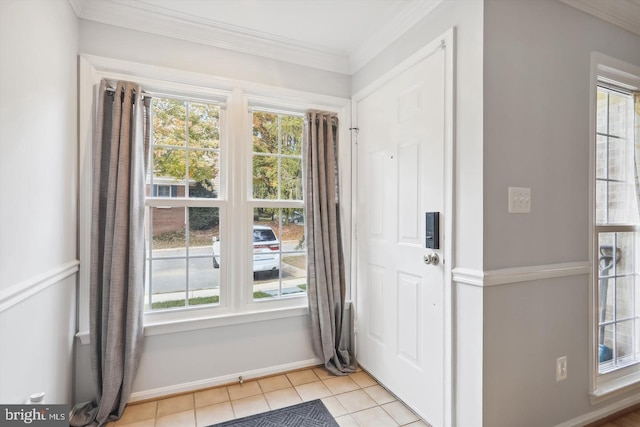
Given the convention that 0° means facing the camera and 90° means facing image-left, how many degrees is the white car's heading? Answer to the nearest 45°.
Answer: approximately 135°

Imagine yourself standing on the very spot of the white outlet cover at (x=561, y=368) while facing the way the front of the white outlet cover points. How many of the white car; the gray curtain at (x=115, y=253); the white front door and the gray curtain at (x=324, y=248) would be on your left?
0

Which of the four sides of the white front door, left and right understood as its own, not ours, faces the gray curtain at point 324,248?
right

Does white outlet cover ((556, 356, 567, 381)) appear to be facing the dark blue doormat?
no

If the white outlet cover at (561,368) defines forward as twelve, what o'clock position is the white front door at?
The white front door is roughly at 4 o'clock from the white outlet cover.

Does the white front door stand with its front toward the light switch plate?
no

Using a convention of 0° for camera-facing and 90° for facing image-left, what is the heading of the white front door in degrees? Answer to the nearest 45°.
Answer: approximately 45°

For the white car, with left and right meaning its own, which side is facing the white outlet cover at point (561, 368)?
back

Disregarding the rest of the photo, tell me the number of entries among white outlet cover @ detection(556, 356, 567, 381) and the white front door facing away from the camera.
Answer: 0

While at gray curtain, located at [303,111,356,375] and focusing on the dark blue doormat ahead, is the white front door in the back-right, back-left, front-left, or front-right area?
front-left

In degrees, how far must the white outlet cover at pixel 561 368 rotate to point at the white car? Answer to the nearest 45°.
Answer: approximately 135° to its right

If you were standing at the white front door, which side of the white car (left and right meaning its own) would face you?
back
